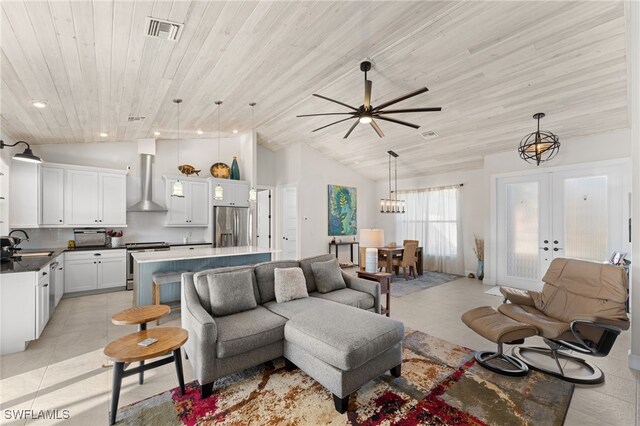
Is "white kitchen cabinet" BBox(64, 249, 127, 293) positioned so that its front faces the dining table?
no

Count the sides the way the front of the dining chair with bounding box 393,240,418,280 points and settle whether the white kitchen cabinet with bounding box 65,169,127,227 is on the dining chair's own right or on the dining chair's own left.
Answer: on the dining chair's own left

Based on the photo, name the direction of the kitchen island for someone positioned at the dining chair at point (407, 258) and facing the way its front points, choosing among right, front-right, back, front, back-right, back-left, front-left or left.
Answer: left

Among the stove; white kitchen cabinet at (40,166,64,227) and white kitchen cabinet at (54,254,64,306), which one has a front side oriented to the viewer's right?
white kitchen cabinet at (54,254,64,306)

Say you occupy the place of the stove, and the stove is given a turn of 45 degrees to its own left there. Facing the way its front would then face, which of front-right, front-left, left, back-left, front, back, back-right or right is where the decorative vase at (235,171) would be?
front-left

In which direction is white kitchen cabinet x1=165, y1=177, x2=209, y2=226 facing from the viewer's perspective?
toward the camera

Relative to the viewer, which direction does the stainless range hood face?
toward the camera

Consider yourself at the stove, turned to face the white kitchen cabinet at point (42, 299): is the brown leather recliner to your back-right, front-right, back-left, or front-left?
front-left

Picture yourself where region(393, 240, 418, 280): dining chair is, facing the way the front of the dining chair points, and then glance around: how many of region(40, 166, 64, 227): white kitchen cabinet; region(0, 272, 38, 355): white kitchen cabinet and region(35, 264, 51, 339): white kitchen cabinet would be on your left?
3

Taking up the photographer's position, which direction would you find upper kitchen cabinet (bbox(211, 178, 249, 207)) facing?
facing the viewer

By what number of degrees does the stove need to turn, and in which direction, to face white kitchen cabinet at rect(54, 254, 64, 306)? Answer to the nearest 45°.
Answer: approximately 45° to its right

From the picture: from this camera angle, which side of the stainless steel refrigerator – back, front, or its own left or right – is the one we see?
front

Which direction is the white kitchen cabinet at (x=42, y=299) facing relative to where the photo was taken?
to the viewer's right

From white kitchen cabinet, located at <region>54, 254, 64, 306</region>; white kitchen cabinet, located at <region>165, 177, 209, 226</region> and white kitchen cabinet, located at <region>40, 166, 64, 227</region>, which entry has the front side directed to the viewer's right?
white kitchen cabinet, located at <region>54, 254, 64, 306</region>

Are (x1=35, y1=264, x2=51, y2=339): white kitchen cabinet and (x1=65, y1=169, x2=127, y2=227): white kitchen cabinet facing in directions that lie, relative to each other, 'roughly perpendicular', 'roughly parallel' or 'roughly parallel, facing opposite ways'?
roughly perpendicular

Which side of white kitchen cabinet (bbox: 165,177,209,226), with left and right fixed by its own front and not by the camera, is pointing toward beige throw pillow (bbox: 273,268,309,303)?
front
